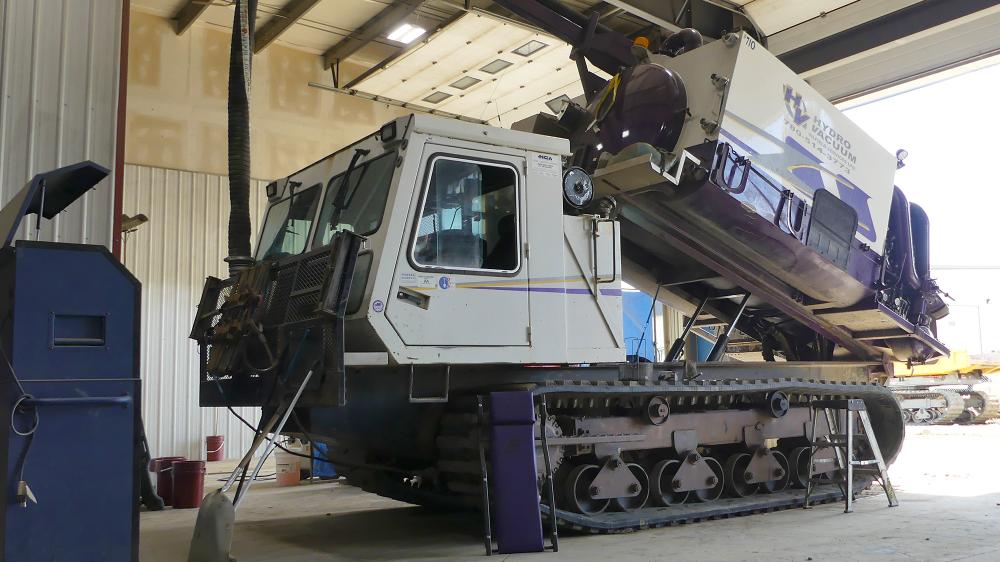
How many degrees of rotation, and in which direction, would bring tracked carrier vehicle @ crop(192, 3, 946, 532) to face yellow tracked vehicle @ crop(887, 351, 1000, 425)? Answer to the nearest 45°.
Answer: approximately 180°

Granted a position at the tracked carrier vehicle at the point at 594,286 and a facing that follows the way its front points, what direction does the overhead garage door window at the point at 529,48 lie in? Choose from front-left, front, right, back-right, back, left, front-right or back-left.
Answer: back-right

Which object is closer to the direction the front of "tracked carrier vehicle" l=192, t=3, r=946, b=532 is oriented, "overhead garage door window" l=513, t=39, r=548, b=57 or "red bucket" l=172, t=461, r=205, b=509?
the red bucket

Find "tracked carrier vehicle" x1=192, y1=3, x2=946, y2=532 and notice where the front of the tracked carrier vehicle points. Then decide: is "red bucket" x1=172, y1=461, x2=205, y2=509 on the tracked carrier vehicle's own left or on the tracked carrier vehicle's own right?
on the tracked carrier vehicle's own right

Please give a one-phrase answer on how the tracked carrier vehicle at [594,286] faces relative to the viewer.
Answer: facing the viewer and to the left of the viewer

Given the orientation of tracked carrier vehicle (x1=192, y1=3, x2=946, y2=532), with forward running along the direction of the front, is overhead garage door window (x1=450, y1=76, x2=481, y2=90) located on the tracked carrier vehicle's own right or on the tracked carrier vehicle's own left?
on the tracked carrier vehicle's own right

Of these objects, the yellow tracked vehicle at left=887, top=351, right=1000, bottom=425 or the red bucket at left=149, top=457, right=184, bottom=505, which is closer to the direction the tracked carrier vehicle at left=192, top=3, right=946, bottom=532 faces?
the red bucket

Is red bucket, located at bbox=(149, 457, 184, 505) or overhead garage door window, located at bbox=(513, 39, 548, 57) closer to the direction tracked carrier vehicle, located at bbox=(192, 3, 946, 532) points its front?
the red bucket

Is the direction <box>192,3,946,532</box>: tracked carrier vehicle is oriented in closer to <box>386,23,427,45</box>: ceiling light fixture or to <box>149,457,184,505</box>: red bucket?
the red bucket

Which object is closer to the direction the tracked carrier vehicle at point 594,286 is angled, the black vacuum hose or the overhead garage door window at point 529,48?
the black vacuum hose

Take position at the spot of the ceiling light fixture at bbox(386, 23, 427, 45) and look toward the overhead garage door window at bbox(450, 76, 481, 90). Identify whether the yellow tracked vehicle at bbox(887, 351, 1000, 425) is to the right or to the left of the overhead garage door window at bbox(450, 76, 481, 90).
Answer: right
